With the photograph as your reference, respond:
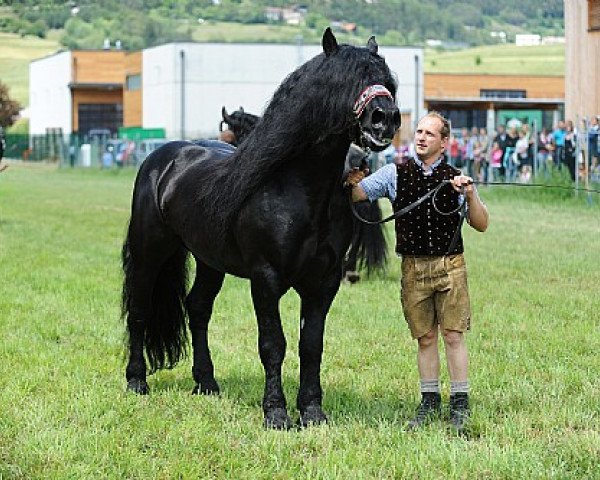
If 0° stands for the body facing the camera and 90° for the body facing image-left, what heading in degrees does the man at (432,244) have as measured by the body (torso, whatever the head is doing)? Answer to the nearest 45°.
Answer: approximately 0°

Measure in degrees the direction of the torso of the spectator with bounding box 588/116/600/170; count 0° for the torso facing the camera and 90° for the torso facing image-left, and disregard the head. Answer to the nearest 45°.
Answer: approximately 0°

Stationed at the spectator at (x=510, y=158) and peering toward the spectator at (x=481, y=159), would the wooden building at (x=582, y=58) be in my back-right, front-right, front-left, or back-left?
back-right

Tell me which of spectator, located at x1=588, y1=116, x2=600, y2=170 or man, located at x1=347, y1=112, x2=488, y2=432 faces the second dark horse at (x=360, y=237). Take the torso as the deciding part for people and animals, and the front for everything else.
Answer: the spectator

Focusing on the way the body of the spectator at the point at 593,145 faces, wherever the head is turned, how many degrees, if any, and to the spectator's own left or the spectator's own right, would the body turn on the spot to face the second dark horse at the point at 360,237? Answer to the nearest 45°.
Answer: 0° — they already face it

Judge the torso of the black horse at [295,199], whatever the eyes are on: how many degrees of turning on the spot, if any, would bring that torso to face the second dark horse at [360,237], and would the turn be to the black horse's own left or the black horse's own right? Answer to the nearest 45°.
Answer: approximately 135° to the black horse's own left

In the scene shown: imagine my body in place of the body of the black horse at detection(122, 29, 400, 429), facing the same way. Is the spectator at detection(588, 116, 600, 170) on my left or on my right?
on my left

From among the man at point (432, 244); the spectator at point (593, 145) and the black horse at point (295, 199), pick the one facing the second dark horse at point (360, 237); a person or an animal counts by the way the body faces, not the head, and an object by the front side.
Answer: the spectator

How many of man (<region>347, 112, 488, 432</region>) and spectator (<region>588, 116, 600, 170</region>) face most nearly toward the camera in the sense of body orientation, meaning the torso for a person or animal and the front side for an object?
2

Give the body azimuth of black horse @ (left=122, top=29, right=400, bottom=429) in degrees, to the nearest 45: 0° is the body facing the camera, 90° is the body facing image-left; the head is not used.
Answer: approximately 315°

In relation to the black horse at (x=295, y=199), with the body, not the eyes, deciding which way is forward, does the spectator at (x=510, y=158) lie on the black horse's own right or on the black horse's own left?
on the black horse's own left

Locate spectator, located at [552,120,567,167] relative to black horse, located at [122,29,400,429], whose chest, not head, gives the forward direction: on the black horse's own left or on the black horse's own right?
on the black horse's own left
